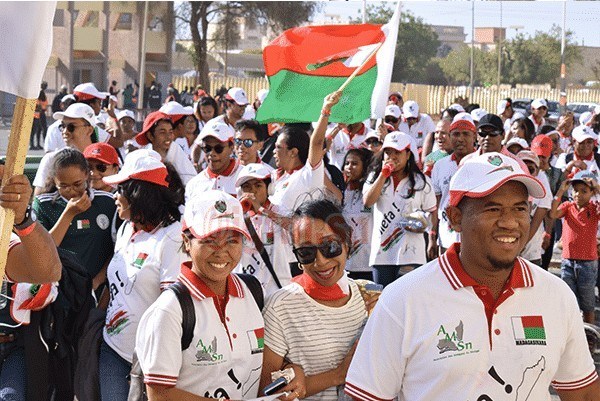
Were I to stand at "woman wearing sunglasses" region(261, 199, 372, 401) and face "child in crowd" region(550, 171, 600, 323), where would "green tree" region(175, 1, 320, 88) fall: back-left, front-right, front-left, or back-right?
front-left

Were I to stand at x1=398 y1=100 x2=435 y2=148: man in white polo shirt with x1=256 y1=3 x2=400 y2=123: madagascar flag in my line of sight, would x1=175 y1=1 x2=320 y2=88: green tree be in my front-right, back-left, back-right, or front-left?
back-right

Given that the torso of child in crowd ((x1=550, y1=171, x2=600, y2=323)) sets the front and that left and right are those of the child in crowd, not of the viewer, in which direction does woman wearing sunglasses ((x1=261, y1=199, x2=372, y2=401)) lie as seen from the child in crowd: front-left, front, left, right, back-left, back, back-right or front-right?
front

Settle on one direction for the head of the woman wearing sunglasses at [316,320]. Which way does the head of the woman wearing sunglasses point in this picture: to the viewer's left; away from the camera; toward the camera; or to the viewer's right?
toward the camera

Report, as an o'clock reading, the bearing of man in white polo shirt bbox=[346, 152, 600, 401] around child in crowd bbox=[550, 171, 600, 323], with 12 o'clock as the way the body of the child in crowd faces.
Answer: The man in white polo shirt is roughly at 12 o'clock from the child in crowd.

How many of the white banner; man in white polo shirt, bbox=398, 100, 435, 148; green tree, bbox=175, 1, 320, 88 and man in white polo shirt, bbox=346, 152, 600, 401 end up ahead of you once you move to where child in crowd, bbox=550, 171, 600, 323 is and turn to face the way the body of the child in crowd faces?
2

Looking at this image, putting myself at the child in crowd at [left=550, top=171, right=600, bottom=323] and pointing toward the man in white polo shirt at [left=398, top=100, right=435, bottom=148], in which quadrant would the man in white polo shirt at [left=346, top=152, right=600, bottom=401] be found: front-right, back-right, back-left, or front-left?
back-left

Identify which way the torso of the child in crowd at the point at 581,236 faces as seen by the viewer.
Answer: toward the camera

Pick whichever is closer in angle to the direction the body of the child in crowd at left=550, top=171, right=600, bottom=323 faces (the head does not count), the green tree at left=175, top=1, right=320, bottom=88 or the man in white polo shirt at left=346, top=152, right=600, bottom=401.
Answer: the man in white polo shirt

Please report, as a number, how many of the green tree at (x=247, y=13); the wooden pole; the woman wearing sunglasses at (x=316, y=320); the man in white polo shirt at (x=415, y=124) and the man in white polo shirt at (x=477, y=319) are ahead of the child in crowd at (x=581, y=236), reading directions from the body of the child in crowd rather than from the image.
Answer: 3

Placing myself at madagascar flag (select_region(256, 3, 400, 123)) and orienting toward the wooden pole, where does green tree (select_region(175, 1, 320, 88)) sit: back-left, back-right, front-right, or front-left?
back-right

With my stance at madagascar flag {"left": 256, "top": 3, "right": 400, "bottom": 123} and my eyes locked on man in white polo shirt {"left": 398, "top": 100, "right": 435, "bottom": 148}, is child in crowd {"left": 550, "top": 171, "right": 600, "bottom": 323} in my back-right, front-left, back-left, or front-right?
front-right

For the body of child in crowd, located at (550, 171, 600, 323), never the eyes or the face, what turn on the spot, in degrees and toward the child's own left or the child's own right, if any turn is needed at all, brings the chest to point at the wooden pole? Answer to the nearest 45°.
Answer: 0° — they already face it

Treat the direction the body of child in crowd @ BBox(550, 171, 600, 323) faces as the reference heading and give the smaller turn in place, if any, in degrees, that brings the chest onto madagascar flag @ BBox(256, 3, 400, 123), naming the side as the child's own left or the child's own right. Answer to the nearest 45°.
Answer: approximately 45° to the child's own right

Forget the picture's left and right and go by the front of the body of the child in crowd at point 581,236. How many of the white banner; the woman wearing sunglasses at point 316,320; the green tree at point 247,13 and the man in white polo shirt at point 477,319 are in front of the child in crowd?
3

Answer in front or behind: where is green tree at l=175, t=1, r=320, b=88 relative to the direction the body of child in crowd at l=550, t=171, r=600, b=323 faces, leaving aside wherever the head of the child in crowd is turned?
behind
